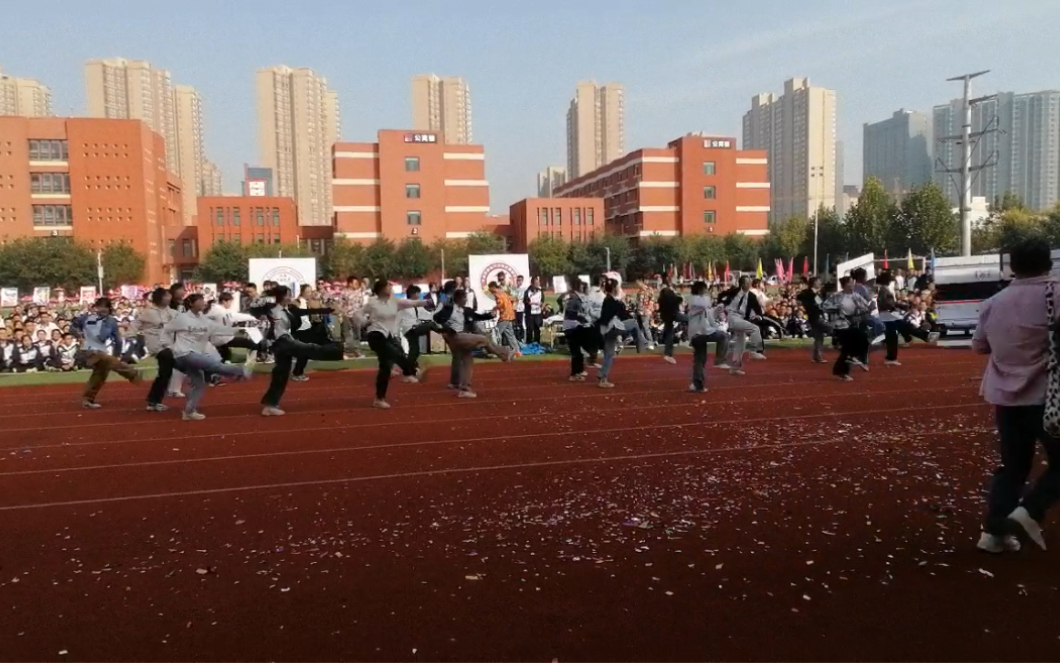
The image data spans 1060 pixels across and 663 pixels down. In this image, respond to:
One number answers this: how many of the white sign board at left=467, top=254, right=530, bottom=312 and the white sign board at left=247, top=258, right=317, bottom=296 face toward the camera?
2

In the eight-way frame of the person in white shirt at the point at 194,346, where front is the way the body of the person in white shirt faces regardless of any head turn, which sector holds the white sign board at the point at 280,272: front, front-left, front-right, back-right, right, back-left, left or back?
back-left

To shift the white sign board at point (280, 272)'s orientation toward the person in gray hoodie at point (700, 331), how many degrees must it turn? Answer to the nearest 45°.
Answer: approximately 45° to its left

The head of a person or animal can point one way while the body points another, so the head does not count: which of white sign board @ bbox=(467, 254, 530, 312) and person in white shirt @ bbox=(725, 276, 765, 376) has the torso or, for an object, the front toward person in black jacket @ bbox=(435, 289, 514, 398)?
the white sign board

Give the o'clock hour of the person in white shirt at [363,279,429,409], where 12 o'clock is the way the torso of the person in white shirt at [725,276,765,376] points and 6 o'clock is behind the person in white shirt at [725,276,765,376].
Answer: the person in white shirt at [363,279,429,409] is roughly at 3 o'clock from the person in white shirt at [725,276,765,376].

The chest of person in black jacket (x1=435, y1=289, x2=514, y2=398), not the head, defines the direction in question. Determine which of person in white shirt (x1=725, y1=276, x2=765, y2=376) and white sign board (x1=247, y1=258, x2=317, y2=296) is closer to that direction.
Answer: the person in white shirt

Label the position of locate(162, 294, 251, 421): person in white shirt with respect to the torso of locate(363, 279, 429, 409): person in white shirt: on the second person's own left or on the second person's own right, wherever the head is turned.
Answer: on the second person's own right

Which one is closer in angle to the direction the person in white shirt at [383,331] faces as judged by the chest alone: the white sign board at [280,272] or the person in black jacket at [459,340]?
the person in black jacket

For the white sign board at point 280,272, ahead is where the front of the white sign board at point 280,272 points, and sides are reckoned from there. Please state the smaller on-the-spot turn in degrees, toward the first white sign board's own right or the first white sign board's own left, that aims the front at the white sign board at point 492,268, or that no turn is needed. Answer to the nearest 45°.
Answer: approximately 90° to the first white sign board's own left

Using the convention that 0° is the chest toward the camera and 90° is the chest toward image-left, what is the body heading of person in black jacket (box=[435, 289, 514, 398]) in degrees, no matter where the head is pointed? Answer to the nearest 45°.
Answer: approximately 315°

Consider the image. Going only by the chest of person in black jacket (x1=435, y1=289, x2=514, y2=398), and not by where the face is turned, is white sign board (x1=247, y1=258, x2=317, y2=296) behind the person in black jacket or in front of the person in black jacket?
behind

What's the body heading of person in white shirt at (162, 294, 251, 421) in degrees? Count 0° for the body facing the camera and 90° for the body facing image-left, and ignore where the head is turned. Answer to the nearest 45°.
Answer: approximately 315°
